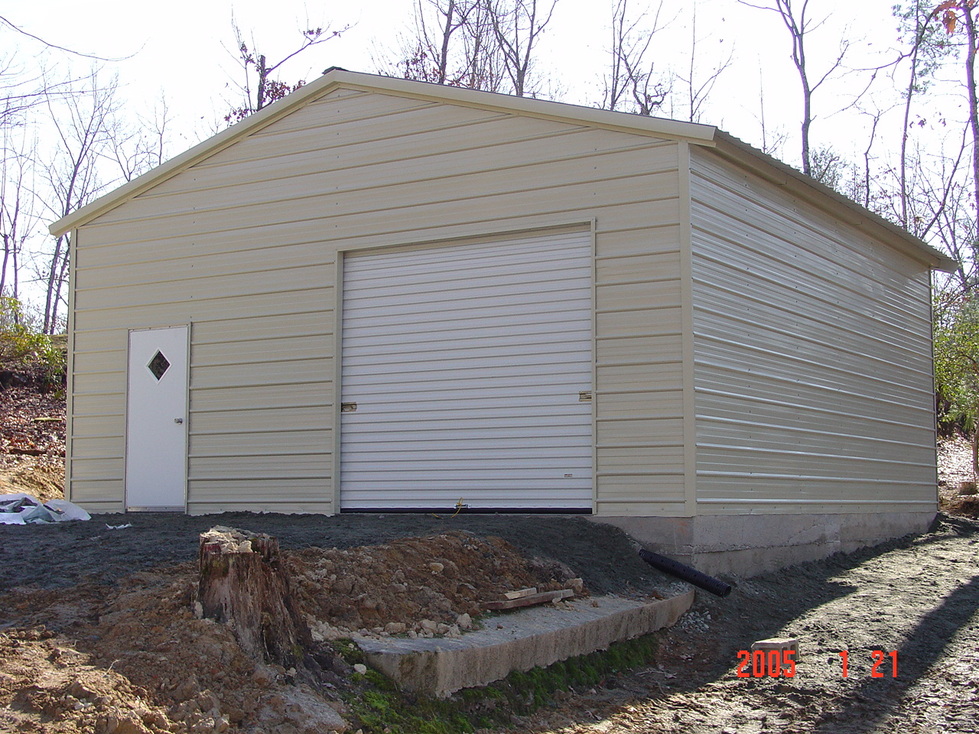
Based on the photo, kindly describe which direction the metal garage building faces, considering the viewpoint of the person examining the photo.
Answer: facing the viewer and to the left of the viewer

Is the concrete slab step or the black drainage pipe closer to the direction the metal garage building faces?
the concrete slab step

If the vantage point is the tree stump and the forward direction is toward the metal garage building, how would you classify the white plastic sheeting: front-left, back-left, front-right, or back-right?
front-left

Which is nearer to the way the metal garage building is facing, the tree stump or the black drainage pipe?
the tree stump

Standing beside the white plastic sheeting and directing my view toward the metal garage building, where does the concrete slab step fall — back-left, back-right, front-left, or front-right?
front-right

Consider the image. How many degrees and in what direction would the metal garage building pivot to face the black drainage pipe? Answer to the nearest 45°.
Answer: approximately 90° to its left

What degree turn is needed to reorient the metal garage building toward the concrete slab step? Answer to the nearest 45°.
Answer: approximately 45° to its left

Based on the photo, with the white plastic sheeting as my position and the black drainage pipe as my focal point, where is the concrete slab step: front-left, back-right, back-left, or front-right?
front-right

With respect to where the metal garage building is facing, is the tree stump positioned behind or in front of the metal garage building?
in front
